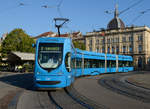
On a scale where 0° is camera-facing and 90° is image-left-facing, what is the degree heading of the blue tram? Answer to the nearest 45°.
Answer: approximately 45°
